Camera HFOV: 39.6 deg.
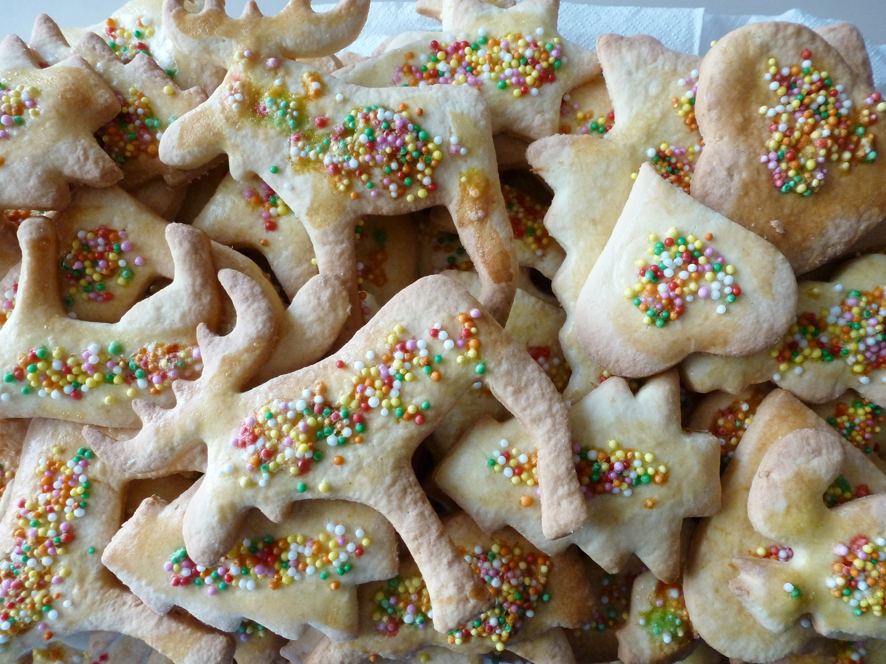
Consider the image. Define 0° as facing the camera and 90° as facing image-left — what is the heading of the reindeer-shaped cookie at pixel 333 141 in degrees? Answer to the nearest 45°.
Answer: approximately 90°
